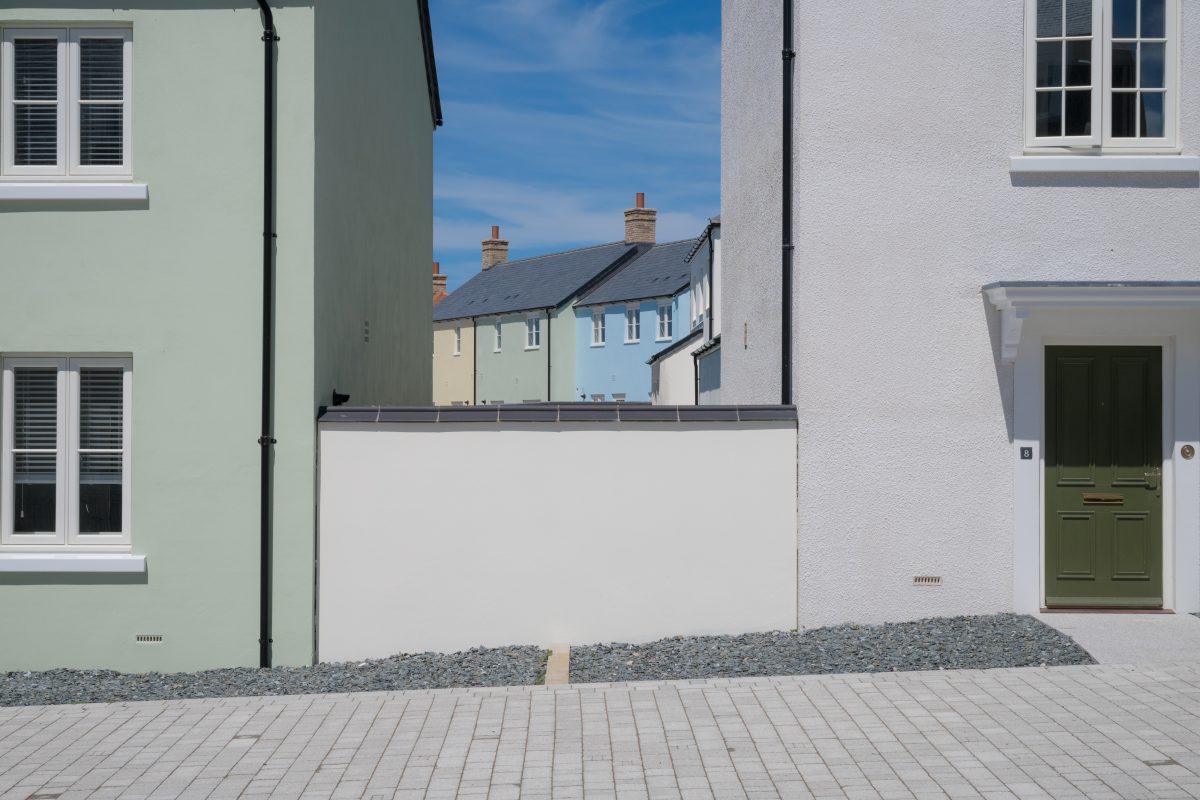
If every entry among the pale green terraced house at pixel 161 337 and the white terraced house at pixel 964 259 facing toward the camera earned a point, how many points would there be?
2

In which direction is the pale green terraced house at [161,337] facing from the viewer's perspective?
toward the camera

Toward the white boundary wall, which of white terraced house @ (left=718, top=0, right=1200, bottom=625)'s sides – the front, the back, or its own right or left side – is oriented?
right

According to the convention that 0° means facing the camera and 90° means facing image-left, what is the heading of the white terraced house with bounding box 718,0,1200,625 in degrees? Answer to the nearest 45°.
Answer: approximately 0°

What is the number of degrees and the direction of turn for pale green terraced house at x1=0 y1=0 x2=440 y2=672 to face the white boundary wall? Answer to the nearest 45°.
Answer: approximately 90° to its left

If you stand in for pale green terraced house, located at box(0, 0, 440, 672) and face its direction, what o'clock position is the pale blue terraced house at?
The pale blue terraced house is roughly at 7 o'clock from the pale green terraced house.
